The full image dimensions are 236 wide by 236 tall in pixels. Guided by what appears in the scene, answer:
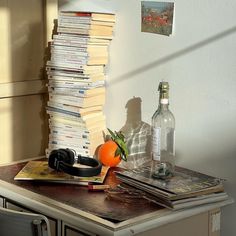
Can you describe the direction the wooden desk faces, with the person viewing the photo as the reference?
facing the viewer and to the left of the viewer
